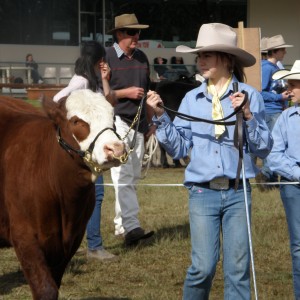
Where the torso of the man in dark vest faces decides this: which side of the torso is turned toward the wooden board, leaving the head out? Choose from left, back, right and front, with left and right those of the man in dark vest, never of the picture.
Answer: left

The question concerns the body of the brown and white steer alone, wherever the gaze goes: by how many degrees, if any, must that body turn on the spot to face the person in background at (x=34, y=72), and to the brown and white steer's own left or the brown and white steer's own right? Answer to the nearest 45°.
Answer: approximately 135° to the brown and white steer's own left

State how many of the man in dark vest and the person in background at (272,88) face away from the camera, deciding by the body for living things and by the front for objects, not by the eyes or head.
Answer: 0

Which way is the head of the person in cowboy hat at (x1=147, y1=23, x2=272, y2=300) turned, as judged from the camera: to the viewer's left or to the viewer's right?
to the viewer's left

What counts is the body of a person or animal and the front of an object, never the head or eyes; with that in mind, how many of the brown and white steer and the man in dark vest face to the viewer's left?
0

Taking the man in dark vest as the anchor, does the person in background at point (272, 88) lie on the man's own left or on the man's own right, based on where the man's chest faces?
on the man's own left

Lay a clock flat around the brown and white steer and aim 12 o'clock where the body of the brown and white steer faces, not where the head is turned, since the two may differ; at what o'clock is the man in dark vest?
The man in dark vest is roughly at 8 o'clock from the brown and white steer.

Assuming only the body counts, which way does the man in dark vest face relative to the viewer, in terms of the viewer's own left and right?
facing the viewer and to the right of the viewer
